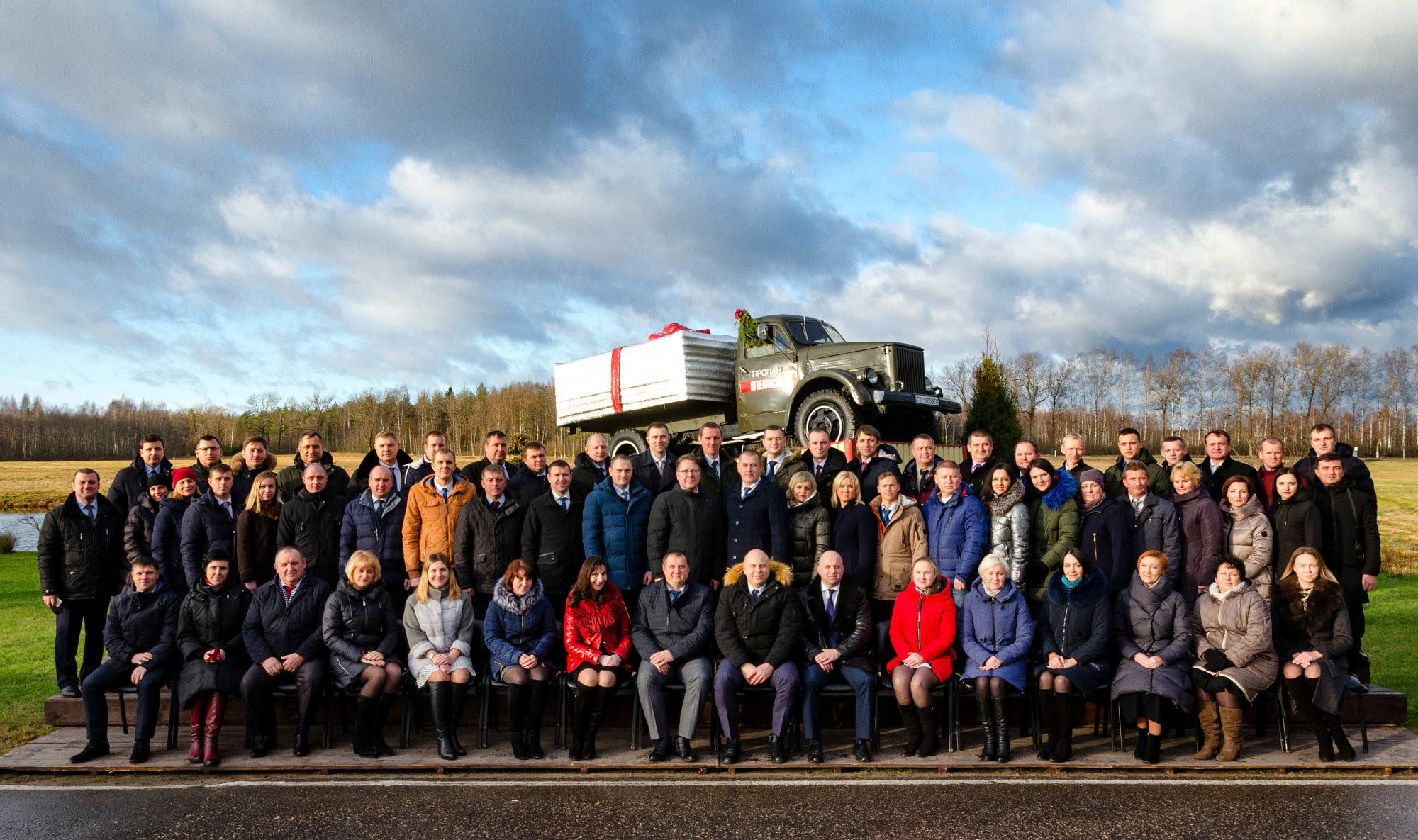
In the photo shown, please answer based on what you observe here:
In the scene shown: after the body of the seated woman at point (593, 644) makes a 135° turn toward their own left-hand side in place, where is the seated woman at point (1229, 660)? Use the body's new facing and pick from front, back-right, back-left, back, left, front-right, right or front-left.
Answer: front-right

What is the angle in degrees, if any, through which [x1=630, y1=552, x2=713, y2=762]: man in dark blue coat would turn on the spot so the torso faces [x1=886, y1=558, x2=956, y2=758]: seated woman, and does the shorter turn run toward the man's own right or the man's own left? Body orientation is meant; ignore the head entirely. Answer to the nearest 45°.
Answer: approximately 90° to the man's own left

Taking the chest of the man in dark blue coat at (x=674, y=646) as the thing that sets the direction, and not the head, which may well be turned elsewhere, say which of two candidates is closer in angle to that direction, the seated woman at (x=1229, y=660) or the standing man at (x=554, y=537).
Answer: the seated woman

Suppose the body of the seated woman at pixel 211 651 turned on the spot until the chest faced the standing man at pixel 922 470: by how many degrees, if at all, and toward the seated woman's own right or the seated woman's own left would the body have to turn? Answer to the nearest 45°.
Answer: approximately 90° to the seated woman's own left

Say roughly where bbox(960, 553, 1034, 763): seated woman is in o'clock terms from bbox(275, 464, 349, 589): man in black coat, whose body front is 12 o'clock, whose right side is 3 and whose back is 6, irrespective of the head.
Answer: The seated woman is roughly at 10 o'clock from the man in black coat.

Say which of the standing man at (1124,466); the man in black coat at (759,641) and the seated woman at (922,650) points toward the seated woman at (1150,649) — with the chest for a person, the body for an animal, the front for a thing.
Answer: the standing man

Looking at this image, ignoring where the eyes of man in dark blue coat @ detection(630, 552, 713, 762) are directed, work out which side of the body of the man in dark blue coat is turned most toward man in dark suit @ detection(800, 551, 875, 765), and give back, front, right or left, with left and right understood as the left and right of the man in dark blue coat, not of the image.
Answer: left

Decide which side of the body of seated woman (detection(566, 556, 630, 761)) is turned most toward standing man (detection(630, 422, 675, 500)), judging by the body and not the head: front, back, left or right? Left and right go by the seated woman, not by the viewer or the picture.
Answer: back

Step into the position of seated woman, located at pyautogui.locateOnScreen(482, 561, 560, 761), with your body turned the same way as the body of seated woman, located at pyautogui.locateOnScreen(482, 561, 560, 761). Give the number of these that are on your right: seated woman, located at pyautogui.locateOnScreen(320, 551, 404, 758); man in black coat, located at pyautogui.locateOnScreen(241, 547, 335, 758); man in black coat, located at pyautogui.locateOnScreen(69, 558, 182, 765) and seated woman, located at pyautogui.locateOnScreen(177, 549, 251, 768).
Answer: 4

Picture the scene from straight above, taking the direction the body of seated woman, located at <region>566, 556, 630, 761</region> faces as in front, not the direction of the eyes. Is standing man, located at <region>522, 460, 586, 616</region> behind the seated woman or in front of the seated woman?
behind
